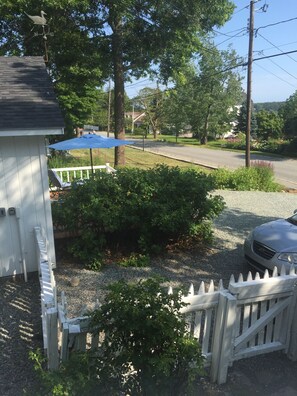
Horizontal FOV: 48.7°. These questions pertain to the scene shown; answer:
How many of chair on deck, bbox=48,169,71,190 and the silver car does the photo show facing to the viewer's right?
1

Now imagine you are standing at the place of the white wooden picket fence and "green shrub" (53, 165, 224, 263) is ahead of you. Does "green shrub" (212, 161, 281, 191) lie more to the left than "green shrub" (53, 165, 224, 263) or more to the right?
right

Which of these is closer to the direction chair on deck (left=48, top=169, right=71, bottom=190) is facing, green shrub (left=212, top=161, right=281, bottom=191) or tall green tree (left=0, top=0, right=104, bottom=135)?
the green shrub

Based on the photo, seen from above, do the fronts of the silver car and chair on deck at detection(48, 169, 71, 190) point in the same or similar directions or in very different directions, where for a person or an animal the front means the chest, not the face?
very different directions

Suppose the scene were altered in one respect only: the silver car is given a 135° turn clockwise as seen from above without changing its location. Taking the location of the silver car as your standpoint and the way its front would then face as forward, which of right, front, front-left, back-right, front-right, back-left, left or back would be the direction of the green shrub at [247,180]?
front

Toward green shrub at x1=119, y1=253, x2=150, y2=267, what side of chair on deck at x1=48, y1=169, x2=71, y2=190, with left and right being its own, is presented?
right

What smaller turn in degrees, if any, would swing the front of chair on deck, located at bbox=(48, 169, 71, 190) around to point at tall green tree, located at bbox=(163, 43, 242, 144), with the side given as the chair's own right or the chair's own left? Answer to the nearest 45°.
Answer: approximately 45° to the chair's own left

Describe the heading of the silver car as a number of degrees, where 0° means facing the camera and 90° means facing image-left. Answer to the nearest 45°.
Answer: approximately 45°

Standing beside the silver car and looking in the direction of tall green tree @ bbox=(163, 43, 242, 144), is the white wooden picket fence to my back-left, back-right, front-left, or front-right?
back-left

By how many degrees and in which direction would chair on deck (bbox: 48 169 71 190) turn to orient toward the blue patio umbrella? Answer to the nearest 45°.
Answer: approximately 45° to its left
